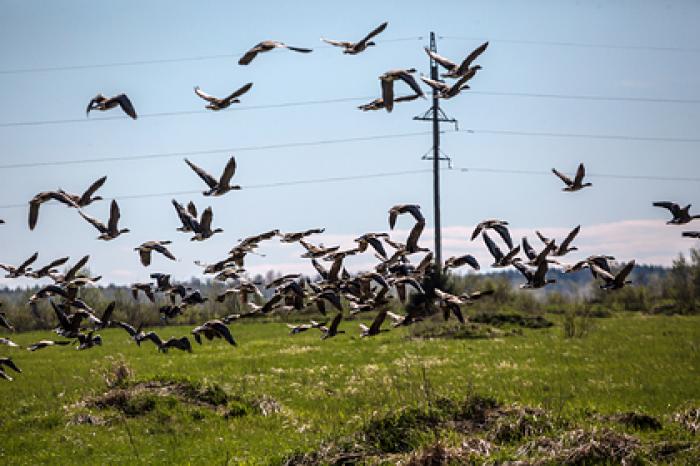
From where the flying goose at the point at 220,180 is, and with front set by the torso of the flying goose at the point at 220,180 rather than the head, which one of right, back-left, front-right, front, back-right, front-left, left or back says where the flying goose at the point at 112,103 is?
back

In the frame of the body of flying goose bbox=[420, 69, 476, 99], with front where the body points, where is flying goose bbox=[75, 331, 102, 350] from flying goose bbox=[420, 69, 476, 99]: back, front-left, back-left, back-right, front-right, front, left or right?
back

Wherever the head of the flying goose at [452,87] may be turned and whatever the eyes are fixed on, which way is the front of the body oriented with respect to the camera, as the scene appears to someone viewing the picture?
to the viewer's right

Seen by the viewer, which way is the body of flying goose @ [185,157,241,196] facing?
to the viewer's right

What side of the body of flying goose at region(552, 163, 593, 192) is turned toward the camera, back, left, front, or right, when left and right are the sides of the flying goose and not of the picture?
right

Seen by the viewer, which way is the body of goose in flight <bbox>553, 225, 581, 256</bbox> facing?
to the viewer's right

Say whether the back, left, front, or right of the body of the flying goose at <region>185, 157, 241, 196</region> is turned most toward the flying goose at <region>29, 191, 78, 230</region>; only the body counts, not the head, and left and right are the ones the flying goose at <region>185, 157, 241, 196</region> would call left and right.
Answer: back
